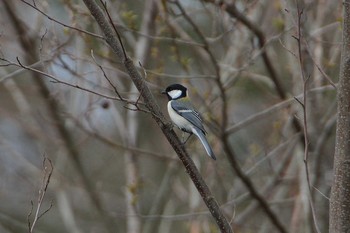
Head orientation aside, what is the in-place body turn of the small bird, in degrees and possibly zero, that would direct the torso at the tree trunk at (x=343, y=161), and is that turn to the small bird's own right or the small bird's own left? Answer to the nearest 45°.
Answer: approximately 135° to the small bird's own left

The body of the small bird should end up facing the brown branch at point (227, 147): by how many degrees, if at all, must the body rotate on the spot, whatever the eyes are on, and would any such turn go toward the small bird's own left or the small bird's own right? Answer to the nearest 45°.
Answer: approximately 135° to the small bird's own right

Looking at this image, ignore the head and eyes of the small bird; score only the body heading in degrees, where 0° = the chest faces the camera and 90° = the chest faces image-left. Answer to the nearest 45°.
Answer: approximately 90°
